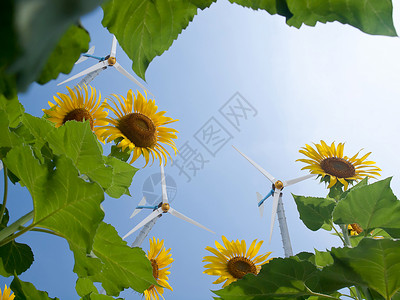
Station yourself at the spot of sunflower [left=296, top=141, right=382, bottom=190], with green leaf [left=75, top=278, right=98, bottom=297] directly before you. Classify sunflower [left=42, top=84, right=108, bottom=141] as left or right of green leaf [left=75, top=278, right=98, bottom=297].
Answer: right

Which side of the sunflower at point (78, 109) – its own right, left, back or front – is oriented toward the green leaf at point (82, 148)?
front

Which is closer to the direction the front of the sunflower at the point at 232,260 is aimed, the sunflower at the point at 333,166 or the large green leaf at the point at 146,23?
the large green leaf

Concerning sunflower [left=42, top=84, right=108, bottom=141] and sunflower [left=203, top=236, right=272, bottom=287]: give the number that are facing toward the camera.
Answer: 2

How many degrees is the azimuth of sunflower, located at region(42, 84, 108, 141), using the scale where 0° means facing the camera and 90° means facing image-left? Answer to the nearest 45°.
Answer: approximately 0°
